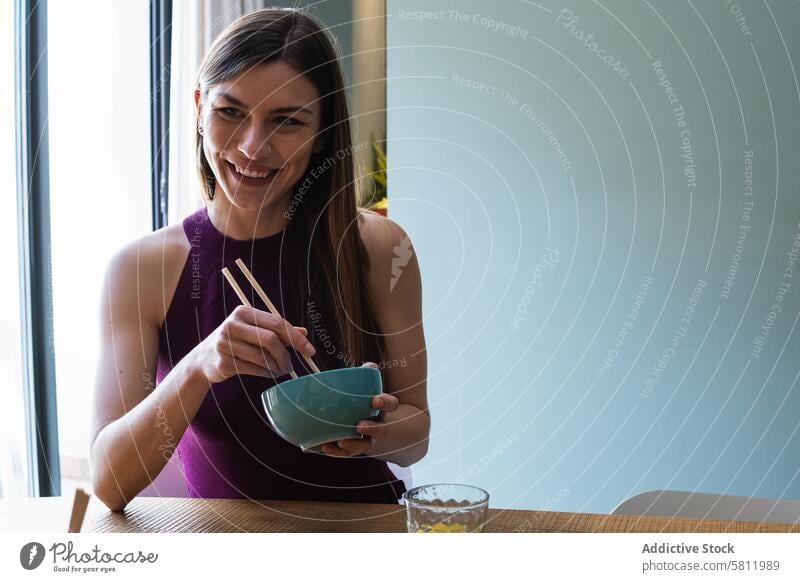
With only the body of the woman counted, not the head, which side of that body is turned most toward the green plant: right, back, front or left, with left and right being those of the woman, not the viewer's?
back

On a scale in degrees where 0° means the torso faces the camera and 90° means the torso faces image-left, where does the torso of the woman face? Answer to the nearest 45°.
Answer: approximately 0°
